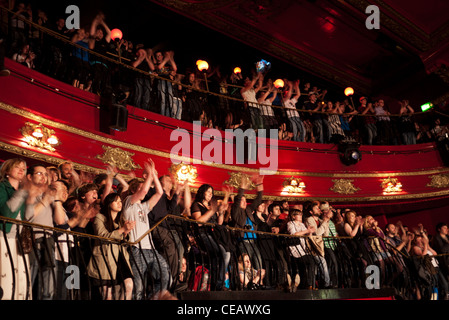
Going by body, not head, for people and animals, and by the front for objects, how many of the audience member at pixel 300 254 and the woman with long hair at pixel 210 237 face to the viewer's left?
0

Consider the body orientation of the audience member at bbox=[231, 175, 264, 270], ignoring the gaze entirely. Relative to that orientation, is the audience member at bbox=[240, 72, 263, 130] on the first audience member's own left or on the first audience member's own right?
on the first audience member's own left

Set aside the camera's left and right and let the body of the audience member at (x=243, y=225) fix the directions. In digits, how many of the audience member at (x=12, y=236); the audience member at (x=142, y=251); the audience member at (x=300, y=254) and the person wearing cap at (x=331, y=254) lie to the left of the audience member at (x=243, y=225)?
2

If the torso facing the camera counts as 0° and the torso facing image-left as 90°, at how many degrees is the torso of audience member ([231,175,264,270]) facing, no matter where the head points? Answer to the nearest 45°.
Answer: approximately 315°

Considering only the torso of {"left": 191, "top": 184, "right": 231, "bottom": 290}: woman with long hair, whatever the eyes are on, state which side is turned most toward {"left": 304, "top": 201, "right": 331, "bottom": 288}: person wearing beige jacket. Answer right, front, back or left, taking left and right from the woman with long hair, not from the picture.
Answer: left

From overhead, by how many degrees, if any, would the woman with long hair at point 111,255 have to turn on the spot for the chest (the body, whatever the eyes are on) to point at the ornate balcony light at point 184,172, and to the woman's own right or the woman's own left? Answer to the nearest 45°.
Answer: approximately 135° to the woman's own left

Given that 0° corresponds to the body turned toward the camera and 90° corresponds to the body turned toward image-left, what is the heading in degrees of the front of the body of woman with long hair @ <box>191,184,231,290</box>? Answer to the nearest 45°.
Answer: approximately 315°

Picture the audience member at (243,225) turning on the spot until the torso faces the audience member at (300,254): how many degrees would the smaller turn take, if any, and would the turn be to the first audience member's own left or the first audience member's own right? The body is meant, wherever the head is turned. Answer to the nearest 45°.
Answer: approximately 90° to the first audience member's own left

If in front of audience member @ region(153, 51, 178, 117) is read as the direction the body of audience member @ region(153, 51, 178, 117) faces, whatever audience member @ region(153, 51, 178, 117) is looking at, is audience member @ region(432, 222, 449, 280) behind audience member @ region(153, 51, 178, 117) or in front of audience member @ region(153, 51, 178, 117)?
in front

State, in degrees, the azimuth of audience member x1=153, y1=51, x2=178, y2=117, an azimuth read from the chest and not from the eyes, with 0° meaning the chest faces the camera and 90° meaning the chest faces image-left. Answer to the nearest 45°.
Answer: approximately 315°
